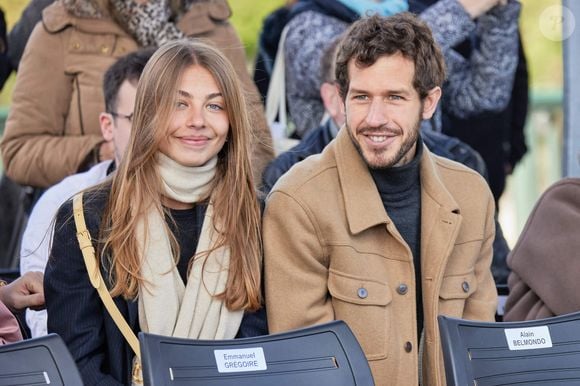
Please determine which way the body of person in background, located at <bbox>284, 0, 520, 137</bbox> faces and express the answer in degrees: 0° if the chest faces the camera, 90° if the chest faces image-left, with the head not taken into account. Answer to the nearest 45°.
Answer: approximately 0°

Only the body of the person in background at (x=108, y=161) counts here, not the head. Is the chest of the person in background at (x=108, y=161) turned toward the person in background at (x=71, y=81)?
no

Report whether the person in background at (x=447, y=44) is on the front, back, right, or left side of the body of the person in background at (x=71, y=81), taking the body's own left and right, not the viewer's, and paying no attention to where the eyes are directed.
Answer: left

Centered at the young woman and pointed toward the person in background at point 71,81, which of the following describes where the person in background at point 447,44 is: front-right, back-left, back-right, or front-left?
front-right

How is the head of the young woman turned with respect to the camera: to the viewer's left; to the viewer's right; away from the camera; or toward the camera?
toward the camera

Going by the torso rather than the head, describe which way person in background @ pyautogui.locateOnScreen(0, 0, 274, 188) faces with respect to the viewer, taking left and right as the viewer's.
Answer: facing the viewer

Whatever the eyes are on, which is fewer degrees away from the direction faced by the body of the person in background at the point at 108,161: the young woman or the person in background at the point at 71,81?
the young woman

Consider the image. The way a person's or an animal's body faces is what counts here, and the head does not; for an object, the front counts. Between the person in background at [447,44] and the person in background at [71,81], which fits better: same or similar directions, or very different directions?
same or similar directions

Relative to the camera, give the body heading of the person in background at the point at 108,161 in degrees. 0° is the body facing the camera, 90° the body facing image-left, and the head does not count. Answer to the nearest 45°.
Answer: approximately 315°

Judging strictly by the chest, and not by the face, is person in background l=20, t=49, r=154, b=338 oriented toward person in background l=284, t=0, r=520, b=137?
no

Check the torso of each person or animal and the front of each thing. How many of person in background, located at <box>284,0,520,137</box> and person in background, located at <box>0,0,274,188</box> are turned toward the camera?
2

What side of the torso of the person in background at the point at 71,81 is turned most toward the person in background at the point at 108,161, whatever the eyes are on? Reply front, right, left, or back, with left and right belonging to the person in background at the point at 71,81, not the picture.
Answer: front

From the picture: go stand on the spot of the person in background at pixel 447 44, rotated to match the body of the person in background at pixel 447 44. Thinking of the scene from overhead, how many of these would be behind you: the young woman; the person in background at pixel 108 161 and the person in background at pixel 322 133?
0
